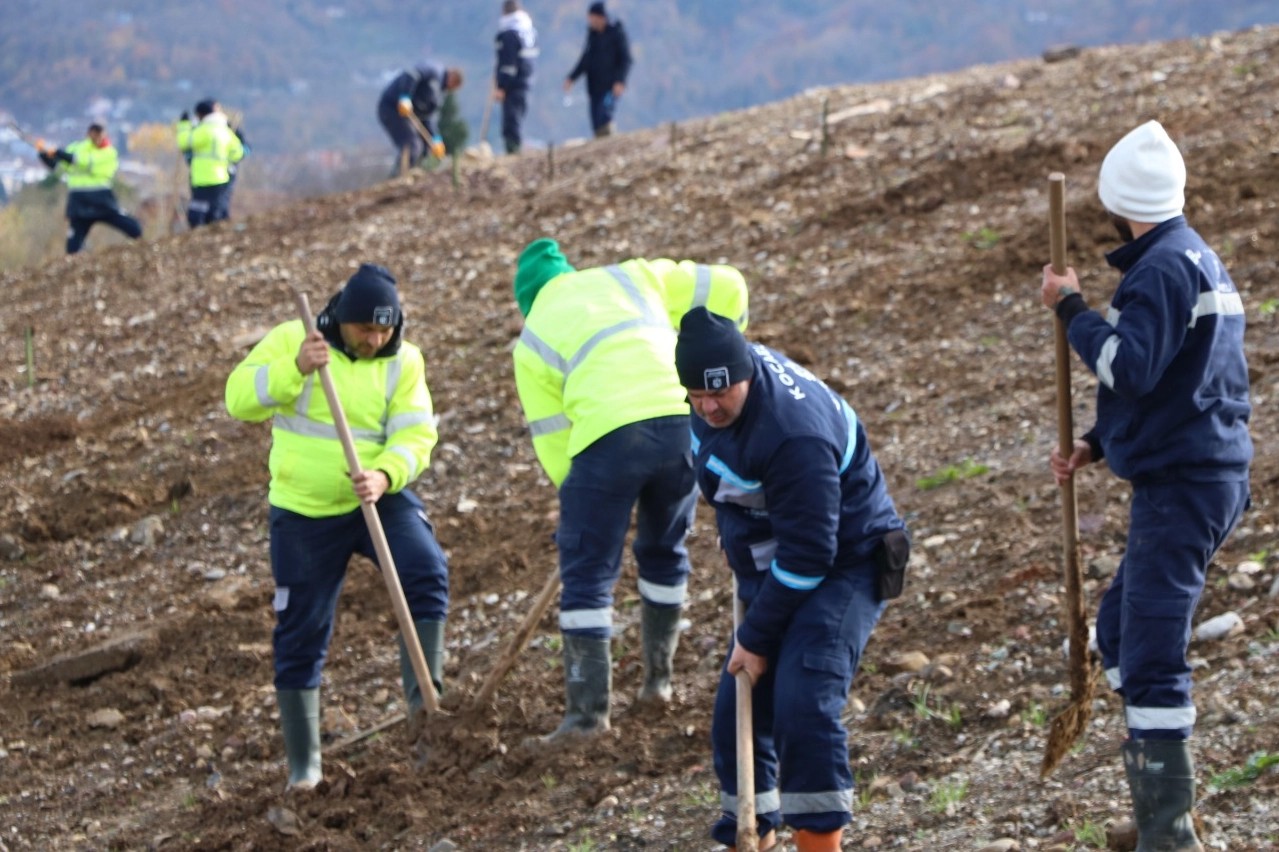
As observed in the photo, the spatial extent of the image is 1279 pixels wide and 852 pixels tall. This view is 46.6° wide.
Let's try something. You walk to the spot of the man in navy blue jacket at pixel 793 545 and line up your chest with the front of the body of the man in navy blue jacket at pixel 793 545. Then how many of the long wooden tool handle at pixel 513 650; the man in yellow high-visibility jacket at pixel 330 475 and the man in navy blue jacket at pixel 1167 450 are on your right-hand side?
2

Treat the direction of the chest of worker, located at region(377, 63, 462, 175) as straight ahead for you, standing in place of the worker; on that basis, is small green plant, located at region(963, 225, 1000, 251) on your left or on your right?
on your right

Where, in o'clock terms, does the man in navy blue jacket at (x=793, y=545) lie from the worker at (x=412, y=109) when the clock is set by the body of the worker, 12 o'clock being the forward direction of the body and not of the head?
The man in navy blue jacket is roughly at 3 o'clock from the worker.

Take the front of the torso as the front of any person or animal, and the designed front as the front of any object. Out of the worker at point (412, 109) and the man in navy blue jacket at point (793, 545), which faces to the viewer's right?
the worker

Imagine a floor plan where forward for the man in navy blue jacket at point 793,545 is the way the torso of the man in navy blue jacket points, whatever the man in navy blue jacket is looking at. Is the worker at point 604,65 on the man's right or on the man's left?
on the man's right

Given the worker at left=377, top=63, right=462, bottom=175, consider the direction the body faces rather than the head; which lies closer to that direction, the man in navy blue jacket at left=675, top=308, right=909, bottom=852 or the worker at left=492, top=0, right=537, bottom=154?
the worker

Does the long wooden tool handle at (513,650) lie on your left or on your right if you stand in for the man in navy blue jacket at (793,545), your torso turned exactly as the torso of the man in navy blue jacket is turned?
on your right

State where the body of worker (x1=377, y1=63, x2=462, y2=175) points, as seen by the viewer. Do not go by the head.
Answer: to the viewer's right

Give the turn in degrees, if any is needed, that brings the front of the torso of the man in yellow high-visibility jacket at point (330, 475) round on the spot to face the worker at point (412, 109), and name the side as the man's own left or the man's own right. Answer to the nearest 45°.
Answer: approximately 135° to the man's own left

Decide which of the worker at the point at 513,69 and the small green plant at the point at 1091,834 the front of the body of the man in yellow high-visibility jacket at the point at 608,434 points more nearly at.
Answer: the worker

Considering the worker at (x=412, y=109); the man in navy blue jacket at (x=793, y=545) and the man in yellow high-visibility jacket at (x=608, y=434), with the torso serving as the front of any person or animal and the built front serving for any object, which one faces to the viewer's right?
the worker

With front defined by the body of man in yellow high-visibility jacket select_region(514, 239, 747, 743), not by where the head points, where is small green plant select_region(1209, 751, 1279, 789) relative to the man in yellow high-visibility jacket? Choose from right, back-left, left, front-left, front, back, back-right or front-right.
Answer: back

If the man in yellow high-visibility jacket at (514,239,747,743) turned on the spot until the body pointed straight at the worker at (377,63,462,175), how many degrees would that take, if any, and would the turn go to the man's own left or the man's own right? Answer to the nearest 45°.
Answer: approximately 45° to the man's own right
